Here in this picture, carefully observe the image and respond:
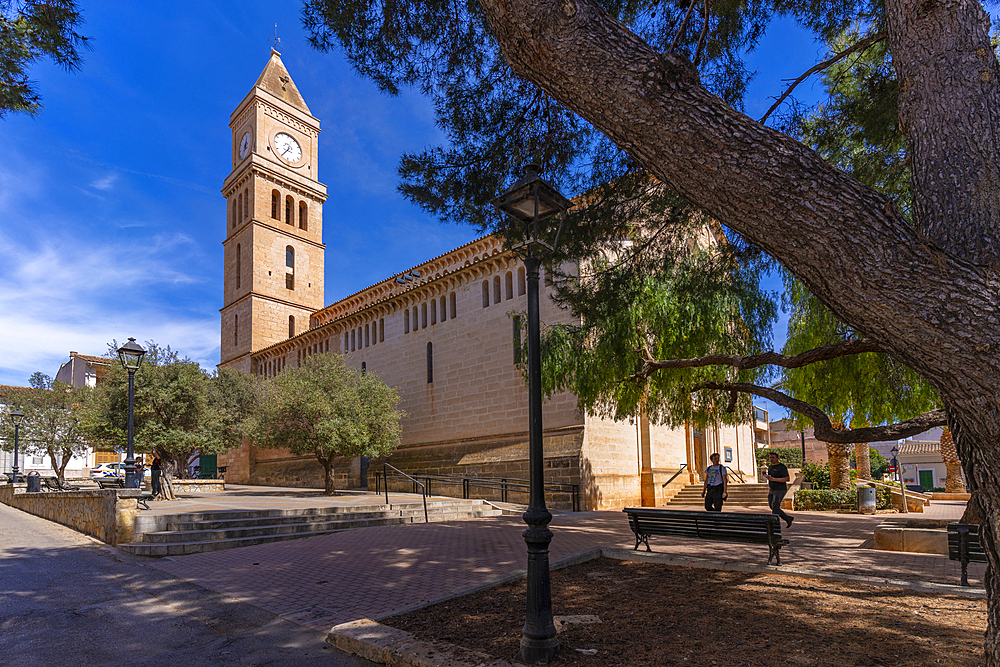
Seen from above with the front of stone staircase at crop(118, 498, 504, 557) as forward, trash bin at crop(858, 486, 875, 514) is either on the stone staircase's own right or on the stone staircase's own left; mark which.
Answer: on the stone staircase's own left

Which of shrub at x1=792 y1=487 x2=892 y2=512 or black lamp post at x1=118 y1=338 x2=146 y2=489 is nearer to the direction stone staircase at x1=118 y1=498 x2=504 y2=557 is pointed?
the shrub

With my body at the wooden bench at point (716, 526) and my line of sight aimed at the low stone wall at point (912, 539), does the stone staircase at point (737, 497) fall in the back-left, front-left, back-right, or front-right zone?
front-left

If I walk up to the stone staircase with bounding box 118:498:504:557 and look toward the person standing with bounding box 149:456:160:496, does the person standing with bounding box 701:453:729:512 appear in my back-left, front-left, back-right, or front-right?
back-right

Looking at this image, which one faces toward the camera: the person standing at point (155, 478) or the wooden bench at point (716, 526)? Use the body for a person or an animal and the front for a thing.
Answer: the person standing

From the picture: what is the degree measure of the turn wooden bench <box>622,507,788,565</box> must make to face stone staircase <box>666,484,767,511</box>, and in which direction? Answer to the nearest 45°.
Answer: approximately 45° to its left

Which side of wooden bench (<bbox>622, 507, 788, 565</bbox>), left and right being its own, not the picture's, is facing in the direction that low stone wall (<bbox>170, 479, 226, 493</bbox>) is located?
left

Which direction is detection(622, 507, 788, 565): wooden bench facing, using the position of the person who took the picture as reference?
facing away from the viewer and to the right of the viewer
